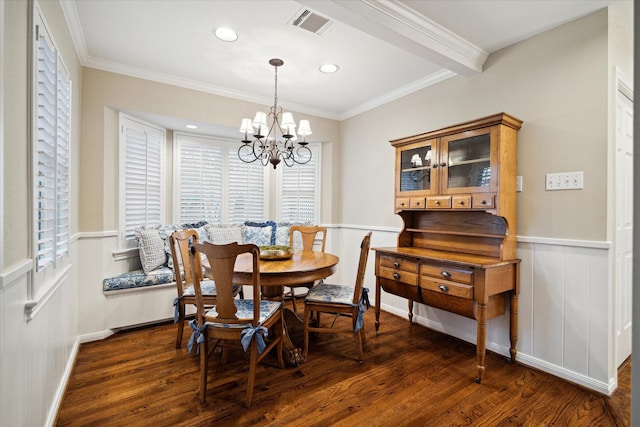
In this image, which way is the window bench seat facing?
toward the camera

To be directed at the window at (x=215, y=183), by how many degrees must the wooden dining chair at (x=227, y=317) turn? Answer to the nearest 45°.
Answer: approximately 45° to its left

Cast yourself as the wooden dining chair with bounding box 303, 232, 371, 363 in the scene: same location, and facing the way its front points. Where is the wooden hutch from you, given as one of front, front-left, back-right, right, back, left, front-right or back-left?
back

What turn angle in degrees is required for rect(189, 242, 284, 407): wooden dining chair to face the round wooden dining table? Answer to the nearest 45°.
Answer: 0° — it already faces it

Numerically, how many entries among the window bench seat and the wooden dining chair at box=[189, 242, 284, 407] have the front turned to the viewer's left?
0

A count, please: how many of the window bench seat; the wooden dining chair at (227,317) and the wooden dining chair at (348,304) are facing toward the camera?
1

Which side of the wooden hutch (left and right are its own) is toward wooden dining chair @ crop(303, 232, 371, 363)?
front

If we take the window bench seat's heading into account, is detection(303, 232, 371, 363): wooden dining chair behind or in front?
in front

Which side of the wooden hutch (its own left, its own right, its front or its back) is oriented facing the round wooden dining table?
front

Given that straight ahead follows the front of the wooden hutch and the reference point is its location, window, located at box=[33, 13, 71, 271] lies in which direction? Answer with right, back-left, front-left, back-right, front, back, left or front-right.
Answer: front

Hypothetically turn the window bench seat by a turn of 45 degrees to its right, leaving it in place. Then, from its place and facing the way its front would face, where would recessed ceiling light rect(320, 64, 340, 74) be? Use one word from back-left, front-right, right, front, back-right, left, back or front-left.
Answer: left

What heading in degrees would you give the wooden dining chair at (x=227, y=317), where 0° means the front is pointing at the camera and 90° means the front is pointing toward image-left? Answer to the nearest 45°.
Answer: approximately 225°

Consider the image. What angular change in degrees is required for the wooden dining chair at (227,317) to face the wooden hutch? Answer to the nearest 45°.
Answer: approximately 45° to its right

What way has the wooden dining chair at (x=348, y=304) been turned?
to the viewer's left

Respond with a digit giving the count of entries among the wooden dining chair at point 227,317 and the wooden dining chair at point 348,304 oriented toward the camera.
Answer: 0

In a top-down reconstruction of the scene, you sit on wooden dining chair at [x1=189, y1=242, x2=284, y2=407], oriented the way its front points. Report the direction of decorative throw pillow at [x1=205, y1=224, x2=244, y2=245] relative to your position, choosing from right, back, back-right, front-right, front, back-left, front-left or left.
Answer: front-left
